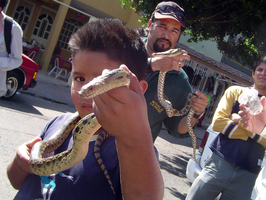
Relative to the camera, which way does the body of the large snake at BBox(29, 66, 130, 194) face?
to the viewer's left

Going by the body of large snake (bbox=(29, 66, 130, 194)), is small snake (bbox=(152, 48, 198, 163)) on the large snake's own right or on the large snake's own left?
on the large snake's own right
